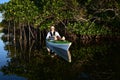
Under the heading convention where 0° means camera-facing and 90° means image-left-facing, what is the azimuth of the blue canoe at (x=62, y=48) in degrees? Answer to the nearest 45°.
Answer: approximately 315°
